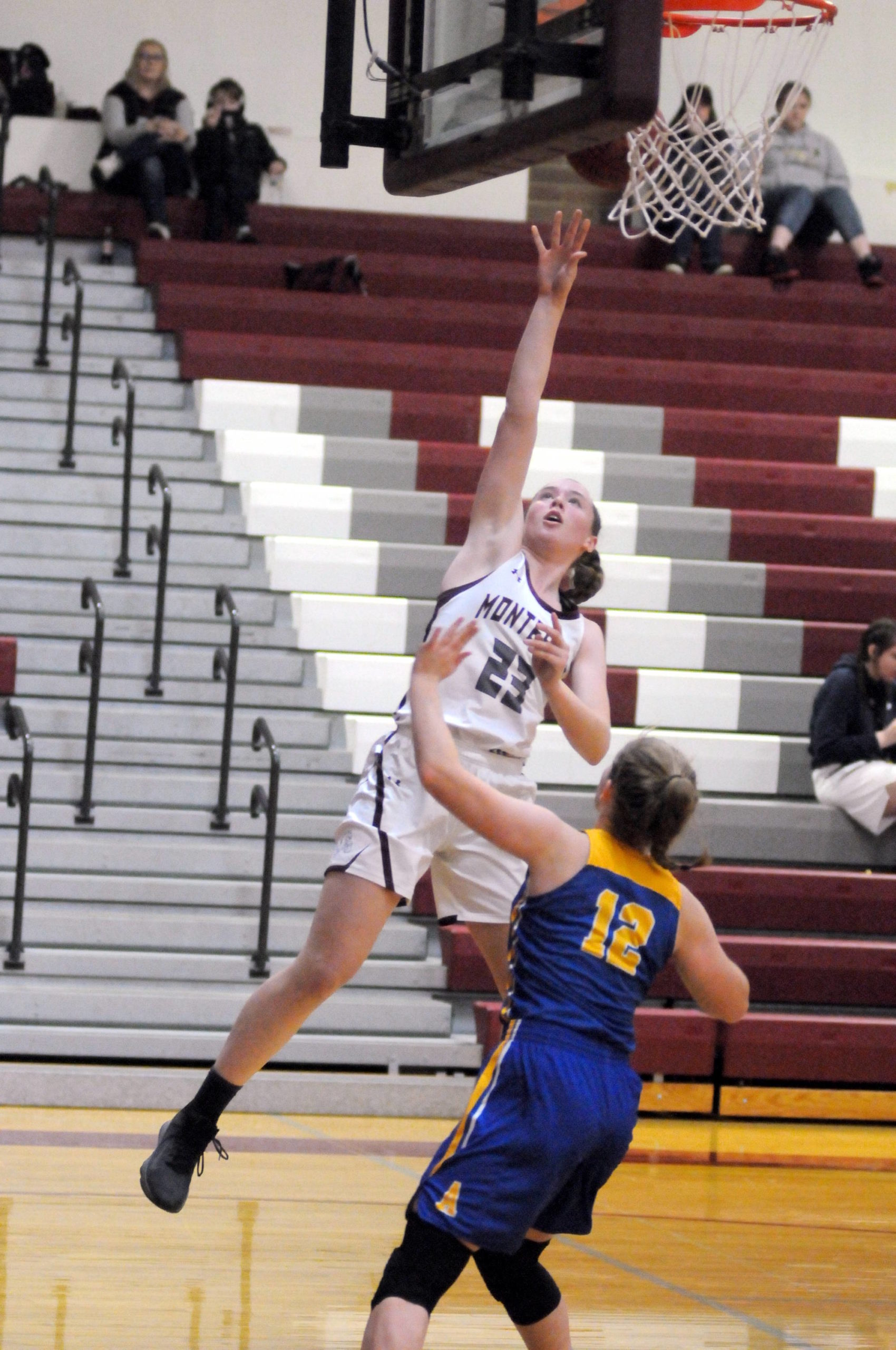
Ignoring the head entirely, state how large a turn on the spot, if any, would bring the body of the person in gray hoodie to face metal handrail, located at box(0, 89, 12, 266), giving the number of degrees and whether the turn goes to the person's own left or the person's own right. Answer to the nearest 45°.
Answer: approximately 45° to the person's own right

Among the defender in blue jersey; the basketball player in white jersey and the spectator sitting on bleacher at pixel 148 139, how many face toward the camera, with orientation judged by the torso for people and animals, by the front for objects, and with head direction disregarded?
2

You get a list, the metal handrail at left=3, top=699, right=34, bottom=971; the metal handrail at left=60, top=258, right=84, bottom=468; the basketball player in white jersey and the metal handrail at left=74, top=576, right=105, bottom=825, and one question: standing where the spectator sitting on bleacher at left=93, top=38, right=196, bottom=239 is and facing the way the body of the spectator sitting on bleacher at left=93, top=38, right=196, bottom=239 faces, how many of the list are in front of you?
4

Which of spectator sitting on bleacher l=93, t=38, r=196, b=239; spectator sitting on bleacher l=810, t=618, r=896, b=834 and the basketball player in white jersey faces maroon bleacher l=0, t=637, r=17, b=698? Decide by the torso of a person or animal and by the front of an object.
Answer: spectator sitting on bleacher l=93, t=38, r=196, b=239

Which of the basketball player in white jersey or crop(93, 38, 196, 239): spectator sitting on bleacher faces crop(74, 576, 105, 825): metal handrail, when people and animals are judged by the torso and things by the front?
the spectator sitting on bleacher

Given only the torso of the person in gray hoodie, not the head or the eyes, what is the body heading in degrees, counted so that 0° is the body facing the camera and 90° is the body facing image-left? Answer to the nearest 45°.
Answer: approximately 0°

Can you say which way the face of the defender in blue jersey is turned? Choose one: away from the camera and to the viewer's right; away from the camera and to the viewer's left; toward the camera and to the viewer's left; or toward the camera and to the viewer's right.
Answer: away from the camera and to the viewer's left
